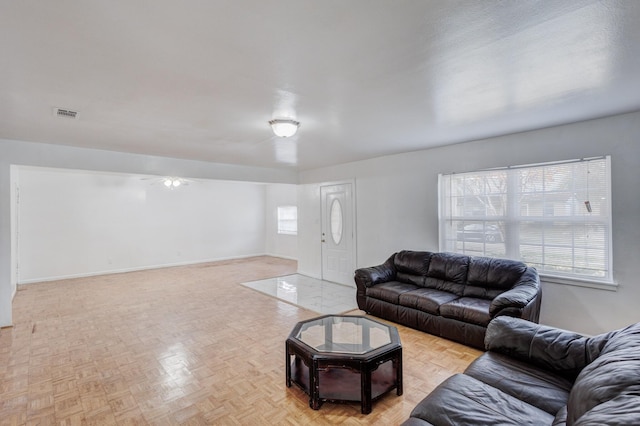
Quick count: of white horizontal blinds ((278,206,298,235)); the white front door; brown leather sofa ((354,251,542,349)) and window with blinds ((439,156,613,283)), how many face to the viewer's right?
0

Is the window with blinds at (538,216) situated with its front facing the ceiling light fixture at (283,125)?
yes

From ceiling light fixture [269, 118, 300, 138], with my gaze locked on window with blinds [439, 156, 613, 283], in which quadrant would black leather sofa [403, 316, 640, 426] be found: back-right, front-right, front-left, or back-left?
front-right

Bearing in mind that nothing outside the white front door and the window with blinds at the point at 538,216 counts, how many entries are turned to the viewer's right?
0

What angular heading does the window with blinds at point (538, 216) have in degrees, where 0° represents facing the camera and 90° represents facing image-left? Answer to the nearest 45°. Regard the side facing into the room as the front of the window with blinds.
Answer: approximately 45°

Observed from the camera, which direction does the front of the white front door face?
facing the viewer and to the left of the viewer

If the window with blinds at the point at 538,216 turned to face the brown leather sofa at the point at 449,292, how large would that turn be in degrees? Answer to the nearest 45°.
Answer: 0° — it already faces it

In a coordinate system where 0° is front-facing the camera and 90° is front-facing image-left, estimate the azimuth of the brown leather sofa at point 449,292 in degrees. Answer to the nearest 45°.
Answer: approximately 45°

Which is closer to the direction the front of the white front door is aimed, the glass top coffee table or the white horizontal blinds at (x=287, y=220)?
the glass top coffee table

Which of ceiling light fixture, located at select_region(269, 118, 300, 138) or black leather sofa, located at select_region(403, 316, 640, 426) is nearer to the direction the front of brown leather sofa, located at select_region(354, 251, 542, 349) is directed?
the ceiling light fixture

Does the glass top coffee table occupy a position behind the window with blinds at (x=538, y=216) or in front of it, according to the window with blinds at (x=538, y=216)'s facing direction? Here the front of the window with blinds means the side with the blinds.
in front

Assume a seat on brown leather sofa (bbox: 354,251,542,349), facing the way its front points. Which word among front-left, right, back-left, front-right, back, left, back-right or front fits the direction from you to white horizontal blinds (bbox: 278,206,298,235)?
right

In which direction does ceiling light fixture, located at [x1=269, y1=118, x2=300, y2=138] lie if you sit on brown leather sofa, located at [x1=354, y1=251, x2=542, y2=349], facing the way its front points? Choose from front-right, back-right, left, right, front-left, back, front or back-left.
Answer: front

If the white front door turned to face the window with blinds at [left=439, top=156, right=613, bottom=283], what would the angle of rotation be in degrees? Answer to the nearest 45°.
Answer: approximately 90° to its left

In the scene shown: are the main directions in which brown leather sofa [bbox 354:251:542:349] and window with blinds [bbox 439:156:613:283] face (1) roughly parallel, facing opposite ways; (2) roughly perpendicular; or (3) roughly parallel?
roughly parallel

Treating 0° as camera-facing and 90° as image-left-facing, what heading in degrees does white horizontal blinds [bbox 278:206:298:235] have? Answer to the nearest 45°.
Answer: approximately 45°
